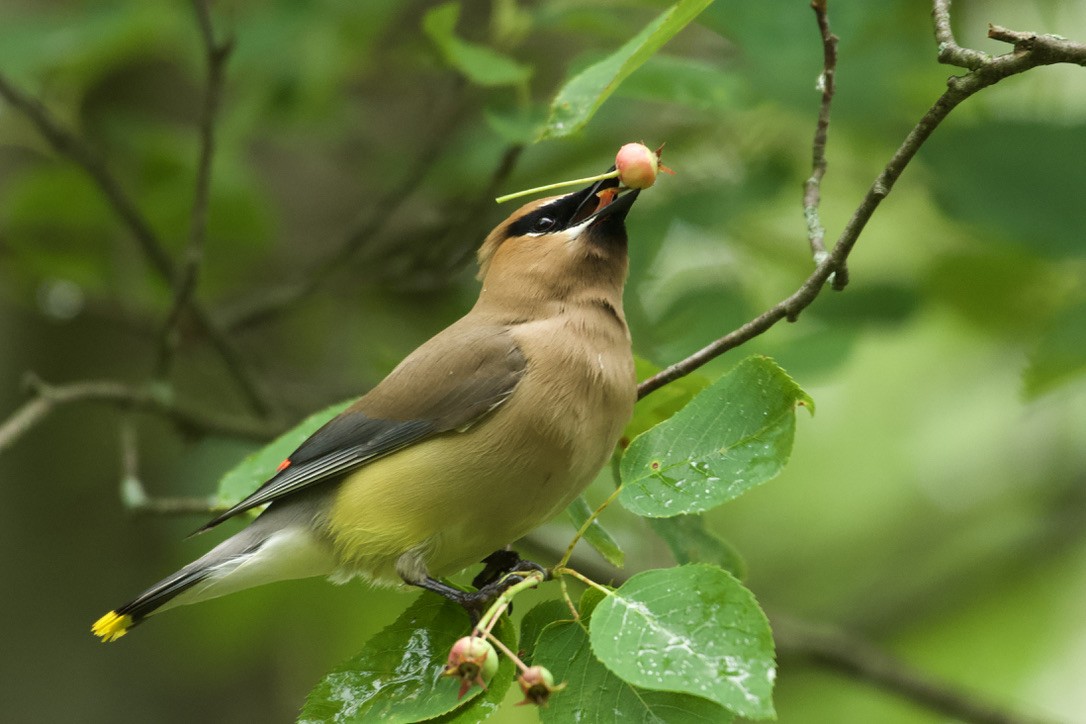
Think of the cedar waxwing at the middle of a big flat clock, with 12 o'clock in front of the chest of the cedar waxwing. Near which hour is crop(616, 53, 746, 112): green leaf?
The green leaf is roughly at 11 o'clock from the cedar waxwing.

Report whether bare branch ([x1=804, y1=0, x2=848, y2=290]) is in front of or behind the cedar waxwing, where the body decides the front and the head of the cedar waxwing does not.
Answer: in front

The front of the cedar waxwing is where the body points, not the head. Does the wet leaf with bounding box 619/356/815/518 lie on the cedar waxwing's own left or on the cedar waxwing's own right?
on the cedar waxwing's own left

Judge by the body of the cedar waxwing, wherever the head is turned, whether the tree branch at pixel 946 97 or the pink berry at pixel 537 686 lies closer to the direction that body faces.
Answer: the tree branch

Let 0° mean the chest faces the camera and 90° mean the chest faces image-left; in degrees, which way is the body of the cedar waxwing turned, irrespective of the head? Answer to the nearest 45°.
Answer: approximately 270°

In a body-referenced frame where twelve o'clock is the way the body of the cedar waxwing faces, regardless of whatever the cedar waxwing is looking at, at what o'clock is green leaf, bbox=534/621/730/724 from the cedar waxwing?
The green leaf is roughly at 12 o'clock from the cedar waxwing.

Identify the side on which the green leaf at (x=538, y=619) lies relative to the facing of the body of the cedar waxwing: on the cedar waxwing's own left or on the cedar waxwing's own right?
on the cedar waxwing's own right

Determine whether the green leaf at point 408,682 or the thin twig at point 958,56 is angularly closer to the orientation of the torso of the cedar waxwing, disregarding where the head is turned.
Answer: the thin twig

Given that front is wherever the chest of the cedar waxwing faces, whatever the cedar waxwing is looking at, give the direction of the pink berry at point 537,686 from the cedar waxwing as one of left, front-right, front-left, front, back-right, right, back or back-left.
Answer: front

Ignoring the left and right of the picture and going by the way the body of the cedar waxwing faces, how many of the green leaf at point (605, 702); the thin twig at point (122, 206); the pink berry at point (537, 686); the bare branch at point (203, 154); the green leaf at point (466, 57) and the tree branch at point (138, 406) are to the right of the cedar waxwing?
2
